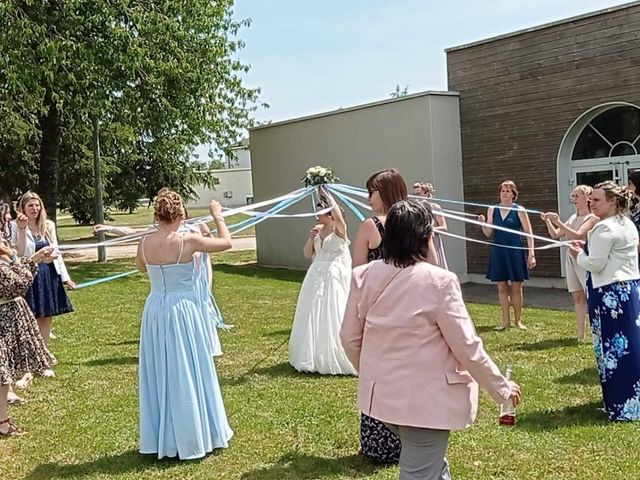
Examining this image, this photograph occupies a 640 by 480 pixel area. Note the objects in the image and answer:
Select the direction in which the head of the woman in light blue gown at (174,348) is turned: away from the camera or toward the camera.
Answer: away from the camera

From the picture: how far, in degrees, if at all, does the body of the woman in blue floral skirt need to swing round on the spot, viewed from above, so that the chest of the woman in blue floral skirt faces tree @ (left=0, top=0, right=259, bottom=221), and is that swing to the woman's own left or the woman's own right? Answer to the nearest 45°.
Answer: approximately 45° to the woman's own right

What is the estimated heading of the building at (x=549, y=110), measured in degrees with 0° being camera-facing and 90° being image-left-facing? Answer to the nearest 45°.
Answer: approximately 45°

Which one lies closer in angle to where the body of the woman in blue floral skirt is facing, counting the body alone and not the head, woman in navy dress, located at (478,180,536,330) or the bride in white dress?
the bride in white dress

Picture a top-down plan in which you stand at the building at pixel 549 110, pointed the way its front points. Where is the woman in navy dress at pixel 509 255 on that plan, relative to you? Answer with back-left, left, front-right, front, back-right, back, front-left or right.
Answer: front-left

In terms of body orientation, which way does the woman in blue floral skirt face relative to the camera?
to the viewer's left

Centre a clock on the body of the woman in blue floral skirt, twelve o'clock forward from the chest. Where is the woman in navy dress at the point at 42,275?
The woman in navy dress is roughly at 12 o'clock from the woman in blue floral skirt.

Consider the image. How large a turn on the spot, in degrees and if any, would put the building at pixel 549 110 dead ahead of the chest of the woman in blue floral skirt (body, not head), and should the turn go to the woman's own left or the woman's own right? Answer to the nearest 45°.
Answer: approximately 90° to the woman's own right

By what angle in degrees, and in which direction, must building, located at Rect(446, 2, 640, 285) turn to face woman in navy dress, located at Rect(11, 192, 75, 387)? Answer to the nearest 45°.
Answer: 0° — it already faces them

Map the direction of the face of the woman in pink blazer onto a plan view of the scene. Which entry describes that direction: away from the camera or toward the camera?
away from the camera

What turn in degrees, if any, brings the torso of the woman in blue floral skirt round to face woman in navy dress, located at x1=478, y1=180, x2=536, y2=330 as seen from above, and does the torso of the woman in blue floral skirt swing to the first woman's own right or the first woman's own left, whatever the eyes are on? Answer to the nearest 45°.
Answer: approximately 90° to the first woman's own right

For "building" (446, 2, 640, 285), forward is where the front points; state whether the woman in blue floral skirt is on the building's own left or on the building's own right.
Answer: on the building's own left
